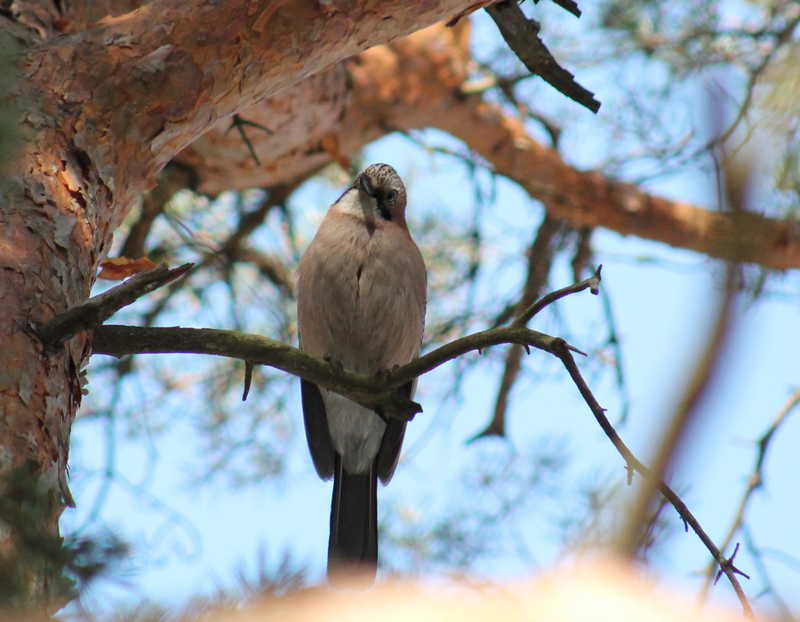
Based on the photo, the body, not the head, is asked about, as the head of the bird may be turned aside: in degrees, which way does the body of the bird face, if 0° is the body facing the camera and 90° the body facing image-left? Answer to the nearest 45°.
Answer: approximately 0°
